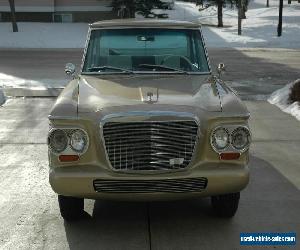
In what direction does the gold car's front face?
toward the camera

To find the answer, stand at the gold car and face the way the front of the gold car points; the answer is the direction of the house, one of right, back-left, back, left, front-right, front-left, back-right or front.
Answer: back

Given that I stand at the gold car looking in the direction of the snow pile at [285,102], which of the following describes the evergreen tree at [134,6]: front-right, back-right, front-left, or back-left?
front-left

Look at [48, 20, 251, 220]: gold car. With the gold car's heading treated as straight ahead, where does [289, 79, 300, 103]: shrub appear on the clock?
The shrub is roughly at 7 o'clock from the gold car.

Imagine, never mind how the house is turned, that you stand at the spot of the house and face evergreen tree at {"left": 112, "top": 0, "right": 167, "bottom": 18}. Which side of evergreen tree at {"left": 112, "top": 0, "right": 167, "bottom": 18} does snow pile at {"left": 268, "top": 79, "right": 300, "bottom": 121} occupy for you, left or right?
right

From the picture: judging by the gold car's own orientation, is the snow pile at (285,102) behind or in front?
behind

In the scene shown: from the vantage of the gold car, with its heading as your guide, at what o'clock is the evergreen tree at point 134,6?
The evergreen tree is roughly at 6 o'clock from the gold car.
